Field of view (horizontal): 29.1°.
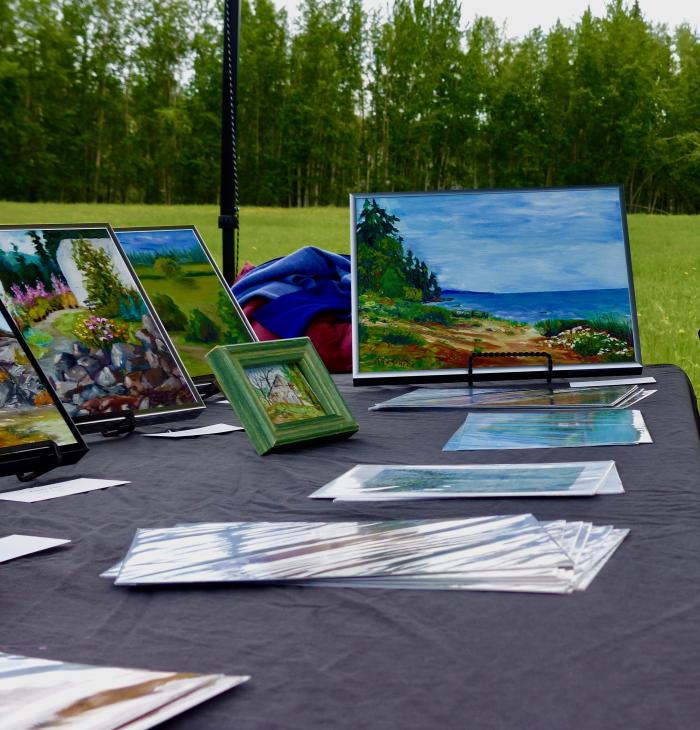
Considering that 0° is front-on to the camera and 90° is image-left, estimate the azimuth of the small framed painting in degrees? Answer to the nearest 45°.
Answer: approximately 315°

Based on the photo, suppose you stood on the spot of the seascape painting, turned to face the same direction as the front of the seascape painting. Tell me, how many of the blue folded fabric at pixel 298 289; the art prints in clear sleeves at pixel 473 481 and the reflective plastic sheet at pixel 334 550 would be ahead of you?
2

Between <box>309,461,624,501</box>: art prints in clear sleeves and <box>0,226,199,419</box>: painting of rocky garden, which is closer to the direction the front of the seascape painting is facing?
the art prints in clear sleeves

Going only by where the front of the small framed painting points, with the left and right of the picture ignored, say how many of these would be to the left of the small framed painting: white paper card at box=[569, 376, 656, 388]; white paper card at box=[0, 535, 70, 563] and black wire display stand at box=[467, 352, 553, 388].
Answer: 2

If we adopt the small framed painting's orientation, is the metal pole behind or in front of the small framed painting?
behind

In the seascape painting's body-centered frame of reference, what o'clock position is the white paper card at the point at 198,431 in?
The white paper card is roughly at 1 o'clock from the seascape painting.
